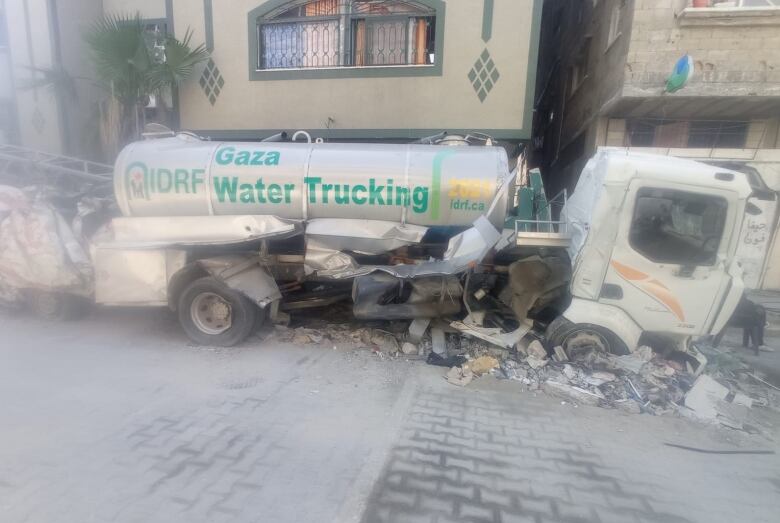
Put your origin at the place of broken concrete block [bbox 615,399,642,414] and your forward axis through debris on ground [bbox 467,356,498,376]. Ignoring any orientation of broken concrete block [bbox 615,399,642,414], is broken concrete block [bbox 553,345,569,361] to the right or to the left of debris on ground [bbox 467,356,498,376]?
right

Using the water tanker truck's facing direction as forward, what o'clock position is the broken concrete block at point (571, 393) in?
The broken concrete block is roughly at 1 o'clock from the water tanker truck.

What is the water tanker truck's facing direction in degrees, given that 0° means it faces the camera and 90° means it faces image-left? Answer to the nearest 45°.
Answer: approximately 270°

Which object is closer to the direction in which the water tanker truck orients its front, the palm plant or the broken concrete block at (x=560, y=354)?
the broken concrete block

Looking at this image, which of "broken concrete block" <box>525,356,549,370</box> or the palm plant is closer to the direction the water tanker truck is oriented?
the broken concrete block

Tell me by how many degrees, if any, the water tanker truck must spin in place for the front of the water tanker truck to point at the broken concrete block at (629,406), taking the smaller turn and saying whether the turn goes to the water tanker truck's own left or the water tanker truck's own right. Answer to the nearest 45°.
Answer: approximately 45° to the water tanker truck's own right

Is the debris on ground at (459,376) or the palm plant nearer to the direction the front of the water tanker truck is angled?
the debris on ground

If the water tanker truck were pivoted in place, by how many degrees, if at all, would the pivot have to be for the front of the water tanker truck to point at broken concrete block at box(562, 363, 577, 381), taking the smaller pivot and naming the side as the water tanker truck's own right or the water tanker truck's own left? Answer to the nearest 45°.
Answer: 0° — it already faces it
